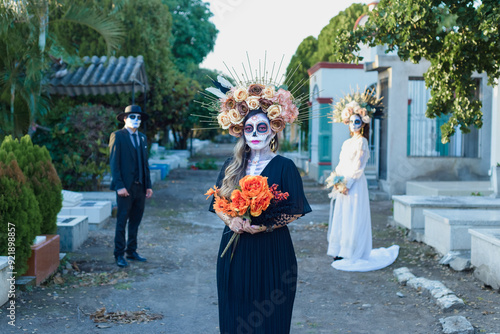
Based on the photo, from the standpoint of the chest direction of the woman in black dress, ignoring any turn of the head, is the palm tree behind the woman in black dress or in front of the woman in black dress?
behind

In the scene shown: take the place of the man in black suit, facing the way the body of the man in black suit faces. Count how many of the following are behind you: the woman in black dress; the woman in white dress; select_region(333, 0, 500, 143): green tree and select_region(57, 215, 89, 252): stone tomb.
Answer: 1

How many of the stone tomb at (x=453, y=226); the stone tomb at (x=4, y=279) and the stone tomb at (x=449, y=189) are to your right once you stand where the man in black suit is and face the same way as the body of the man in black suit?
1

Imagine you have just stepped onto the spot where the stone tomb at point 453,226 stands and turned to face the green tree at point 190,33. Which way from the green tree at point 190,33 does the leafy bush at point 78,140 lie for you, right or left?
left

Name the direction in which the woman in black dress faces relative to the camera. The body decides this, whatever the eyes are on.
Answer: toward the camera

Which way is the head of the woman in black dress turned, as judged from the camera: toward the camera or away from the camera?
toward the camera

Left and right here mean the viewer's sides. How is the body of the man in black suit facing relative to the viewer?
facing the viewer and to the right of the viewer

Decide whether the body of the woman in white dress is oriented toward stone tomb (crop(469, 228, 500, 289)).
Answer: no

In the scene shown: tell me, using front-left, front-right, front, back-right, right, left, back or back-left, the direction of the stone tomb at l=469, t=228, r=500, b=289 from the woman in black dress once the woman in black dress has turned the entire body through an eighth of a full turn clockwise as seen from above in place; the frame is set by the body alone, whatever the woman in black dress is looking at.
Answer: back

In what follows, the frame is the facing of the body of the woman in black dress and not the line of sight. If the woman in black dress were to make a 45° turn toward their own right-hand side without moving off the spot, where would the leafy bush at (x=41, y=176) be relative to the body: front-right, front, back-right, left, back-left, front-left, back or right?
right

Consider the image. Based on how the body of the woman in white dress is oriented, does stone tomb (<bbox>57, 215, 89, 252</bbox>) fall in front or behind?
in front

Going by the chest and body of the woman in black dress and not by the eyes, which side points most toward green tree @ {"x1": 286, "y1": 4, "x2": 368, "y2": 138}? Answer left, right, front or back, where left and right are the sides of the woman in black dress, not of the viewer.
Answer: back

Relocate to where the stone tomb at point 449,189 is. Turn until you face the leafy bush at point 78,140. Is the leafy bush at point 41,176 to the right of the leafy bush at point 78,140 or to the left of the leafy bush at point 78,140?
left

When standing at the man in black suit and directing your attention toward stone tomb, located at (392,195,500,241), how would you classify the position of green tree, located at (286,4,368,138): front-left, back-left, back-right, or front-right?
front-left

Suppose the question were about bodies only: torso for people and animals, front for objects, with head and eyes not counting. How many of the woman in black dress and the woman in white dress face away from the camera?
0

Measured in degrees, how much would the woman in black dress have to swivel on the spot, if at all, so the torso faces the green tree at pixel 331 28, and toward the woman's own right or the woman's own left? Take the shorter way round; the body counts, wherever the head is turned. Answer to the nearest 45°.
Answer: approximately 180°
